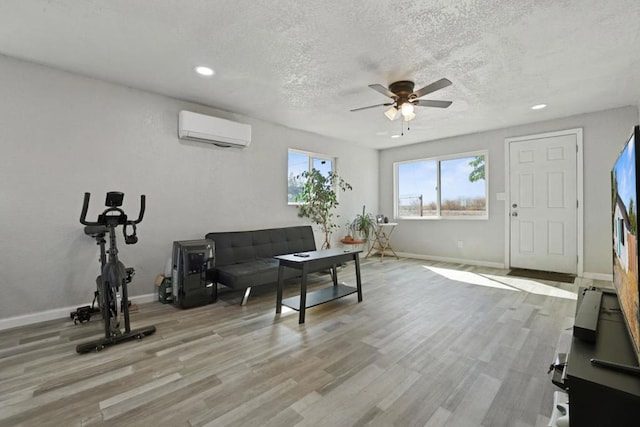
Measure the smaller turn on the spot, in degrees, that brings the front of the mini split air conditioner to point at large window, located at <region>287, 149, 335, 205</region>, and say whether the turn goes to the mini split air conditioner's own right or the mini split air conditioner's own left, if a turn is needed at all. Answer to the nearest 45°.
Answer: approximately 90° to the mini split air conditioner's own left

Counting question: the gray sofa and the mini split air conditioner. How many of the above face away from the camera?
0

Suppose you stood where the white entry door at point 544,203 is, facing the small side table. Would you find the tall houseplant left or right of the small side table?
left

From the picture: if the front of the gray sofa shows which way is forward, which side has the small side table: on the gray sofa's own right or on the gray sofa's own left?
on the gray sofa's own left

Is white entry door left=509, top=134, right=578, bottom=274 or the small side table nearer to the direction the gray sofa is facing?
the white entry door

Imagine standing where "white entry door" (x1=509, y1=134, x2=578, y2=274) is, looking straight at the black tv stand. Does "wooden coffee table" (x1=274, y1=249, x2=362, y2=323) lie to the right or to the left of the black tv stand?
right

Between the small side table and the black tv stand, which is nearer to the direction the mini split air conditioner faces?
the black tv stand

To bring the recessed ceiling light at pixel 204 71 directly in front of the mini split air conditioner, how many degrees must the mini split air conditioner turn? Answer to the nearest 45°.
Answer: approximately 45° to its right

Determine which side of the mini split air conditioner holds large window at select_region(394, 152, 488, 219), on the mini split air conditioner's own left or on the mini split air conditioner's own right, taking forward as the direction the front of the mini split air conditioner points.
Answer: on the mini split air conditioner's own left

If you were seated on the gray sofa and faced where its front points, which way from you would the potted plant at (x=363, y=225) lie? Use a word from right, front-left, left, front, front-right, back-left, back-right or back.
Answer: left

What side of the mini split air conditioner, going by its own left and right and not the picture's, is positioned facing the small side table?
left

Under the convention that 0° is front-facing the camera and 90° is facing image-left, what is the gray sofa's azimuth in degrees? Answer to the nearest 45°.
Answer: approximately 315°

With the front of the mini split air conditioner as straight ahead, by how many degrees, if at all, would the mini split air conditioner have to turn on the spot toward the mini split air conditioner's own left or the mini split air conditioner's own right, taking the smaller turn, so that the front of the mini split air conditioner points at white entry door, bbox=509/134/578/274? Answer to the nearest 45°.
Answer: approximately 45° to the mini split air conditioner's own left
